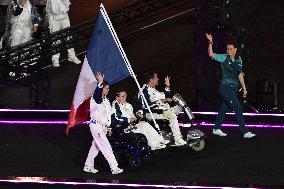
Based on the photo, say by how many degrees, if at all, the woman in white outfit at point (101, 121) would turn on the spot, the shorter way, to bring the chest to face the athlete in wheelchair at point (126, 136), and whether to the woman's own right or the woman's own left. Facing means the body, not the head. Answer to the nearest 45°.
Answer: approximately 45° to the woman's own left

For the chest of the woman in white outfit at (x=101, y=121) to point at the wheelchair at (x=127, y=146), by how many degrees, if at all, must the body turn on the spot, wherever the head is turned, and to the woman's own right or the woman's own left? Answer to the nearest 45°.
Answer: approximately 45° to the woman's own left

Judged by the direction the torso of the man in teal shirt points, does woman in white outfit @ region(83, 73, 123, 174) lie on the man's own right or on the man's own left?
on the man's own right
